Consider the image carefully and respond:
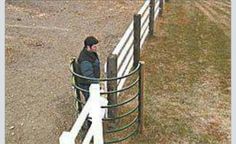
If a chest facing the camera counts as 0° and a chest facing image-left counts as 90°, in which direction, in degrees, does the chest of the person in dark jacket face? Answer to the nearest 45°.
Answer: approximately 270°

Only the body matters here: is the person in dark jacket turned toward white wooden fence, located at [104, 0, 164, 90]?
no

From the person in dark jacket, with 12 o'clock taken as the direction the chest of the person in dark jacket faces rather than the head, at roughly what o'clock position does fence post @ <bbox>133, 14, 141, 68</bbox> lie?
The fence post is roughly at 10 o'clock from the person in dark jacket.
